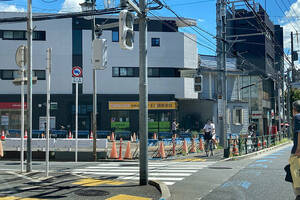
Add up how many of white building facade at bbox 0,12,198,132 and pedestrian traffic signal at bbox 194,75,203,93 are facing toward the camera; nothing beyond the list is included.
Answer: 2

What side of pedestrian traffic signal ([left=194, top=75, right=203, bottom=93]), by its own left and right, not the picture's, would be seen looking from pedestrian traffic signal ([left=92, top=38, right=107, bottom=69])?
front

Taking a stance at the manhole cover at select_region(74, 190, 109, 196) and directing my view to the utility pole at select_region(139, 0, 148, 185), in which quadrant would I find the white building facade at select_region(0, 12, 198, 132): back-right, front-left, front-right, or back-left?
front-left

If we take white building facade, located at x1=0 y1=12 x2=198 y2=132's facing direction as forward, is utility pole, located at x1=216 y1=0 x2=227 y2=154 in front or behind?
in front

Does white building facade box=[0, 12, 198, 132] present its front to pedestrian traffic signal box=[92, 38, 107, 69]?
yes

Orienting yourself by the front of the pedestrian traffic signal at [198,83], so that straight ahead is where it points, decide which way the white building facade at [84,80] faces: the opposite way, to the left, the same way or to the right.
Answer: the same way

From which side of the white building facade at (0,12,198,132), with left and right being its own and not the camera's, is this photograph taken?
front

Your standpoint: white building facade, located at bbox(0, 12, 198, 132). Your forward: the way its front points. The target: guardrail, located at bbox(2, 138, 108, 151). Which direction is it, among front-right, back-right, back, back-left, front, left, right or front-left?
front

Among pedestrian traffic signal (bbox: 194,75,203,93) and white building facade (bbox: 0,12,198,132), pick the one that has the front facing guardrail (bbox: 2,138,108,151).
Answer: the white building facade

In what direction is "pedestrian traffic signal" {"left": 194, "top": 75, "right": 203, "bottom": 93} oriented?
toward the camera

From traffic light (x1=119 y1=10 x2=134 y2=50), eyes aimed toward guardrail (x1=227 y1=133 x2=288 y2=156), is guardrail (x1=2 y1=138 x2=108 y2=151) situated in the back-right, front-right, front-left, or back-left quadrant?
front-left
